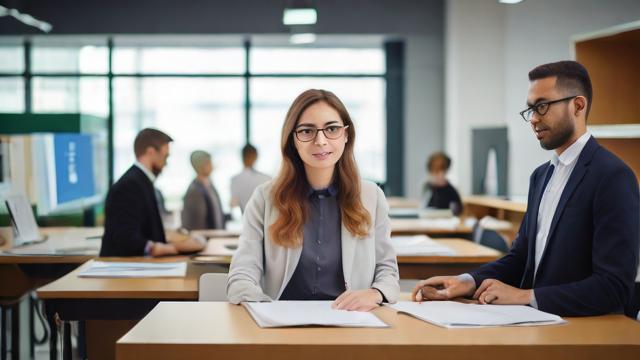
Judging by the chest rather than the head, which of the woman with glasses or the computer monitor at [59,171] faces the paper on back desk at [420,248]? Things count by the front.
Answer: the computer monitor

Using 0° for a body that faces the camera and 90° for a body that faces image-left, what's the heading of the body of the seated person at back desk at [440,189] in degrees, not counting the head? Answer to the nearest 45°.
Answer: approximately 0°

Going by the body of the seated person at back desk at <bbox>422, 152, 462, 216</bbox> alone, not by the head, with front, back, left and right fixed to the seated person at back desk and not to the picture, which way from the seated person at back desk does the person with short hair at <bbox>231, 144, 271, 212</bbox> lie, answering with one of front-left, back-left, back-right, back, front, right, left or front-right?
front-right

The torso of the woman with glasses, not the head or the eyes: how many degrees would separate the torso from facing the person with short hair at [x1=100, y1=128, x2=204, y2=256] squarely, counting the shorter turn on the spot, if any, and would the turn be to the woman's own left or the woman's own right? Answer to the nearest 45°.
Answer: approximately 135° to the woman's own right

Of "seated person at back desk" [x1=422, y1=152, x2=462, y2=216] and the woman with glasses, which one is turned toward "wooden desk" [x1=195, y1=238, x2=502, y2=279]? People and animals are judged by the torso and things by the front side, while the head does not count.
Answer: the seated person at back desk

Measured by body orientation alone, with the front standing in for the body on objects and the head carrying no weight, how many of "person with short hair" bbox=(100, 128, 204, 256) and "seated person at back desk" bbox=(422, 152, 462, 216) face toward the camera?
1

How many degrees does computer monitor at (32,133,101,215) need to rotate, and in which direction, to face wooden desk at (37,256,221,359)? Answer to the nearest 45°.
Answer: approximately 45° to its right

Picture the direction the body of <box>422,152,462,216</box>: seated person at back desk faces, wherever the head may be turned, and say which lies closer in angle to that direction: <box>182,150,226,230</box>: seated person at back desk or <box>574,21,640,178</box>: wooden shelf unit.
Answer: the wooden shelf unit

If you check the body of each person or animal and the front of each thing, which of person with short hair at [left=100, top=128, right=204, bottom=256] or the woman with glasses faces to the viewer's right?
the person with short hair

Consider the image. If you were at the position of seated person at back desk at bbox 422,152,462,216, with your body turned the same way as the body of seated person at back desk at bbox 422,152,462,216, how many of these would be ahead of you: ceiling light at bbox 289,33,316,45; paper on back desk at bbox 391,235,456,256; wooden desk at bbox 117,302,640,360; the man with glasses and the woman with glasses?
4
